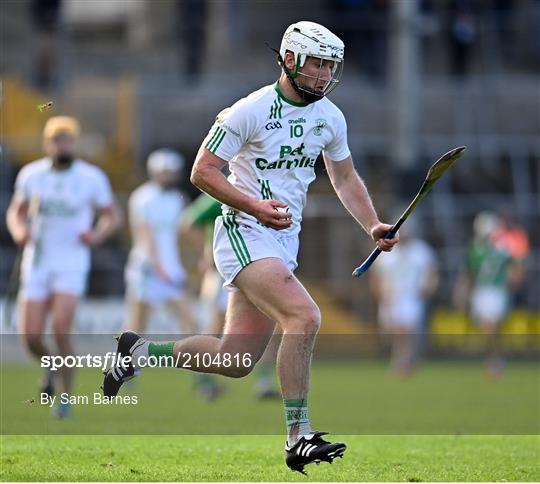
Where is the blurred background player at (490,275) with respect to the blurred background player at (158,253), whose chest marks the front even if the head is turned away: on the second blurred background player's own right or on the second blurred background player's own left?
on the second blurred background player's own left

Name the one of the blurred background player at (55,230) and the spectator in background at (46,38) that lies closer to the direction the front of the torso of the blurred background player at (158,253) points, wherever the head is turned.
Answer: the blurred background player

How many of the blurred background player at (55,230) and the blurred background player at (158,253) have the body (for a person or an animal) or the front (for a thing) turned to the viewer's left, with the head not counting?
0

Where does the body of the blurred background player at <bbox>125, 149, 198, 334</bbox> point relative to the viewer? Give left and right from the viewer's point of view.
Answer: facing the viewer and to the right of the viewer

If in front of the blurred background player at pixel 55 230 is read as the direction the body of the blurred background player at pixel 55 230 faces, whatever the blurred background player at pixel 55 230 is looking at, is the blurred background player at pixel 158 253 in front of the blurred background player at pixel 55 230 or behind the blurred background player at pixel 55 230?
behind

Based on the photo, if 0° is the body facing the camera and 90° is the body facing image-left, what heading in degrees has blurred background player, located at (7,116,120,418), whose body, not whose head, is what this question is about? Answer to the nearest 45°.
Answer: approximately 0°

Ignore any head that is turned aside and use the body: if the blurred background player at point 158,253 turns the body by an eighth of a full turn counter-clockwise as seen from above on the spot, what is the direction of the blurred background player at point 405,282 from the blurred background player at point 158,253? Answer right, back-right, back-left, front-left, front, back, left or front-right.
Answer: front-left

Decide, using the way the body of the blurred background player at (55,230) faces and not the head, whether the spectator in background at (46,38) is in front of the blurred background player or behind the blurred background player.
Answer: behind

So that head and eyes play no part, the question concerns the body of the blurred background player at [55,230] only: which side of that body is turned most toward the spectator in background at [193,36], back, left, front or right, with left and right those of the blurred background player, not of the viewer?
back

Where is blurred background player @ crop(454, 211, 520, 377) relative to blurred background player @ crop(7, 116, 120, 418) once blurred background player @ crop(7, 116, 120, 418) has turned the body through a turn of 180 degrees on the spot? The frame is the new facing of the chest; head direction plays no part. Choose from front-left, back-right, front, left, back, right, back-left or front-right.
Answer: front-right

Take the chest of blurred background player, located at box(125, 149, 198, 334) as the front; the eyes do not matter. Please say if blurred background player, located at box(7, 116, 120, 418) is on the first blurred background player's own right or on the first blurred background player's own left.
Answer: on the first blurred background player's own right
